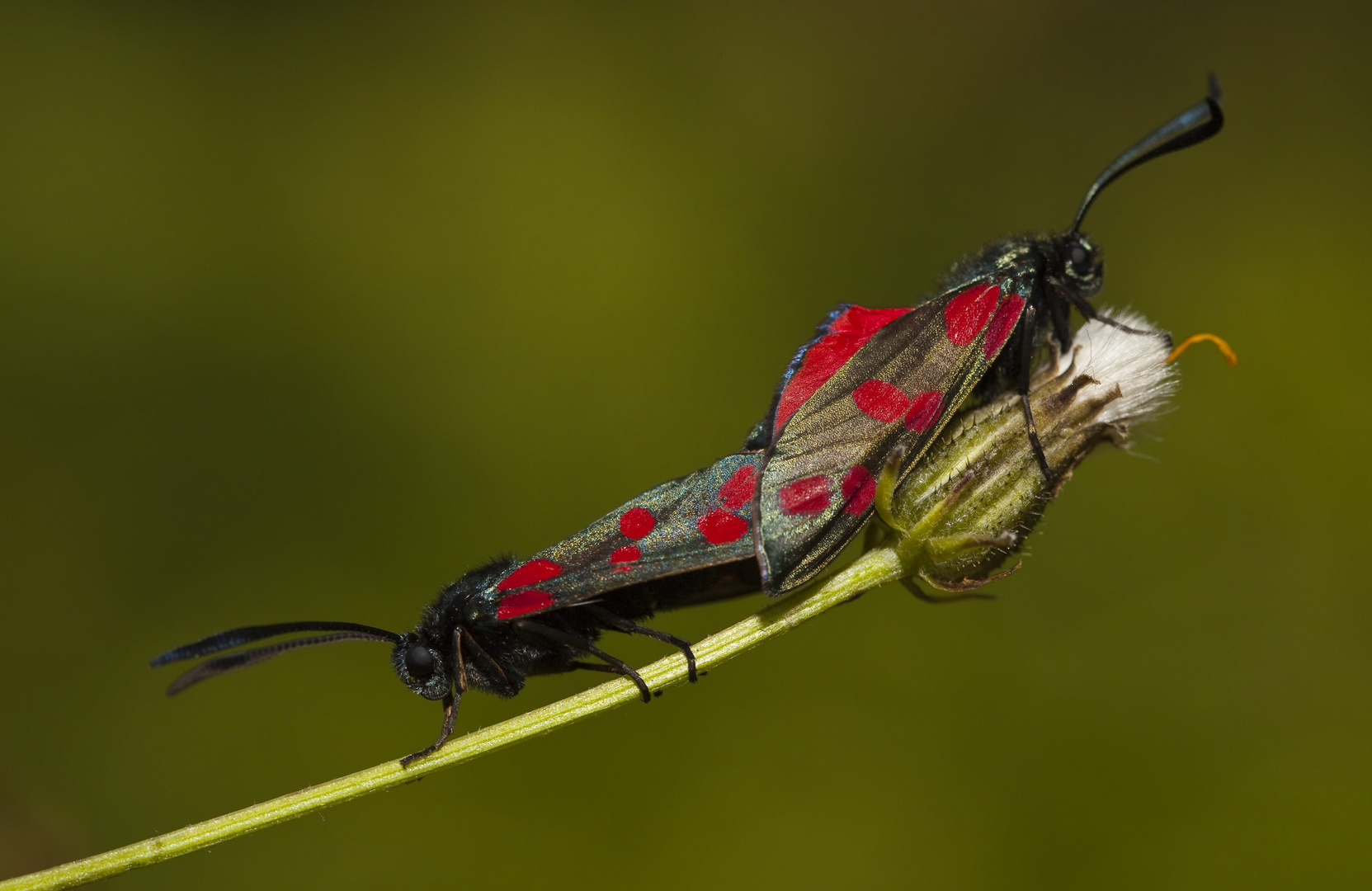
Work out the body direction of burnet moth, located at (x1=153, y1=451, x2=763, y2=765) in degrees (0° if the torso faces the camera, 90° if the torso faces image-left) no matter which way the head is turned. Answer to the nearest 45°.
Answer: approximately 90°

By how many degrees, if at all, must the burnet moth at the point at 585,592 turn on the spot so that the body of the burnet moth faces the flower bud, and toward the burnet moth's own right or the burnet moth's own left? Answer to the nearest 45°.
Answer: approximately 180°

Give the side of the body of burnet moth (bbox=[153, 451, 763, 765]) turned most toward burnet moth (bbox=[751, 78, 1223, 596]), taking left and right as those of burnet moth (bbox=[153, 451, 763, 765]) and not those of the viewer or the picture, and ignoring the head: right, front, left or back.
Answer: back
